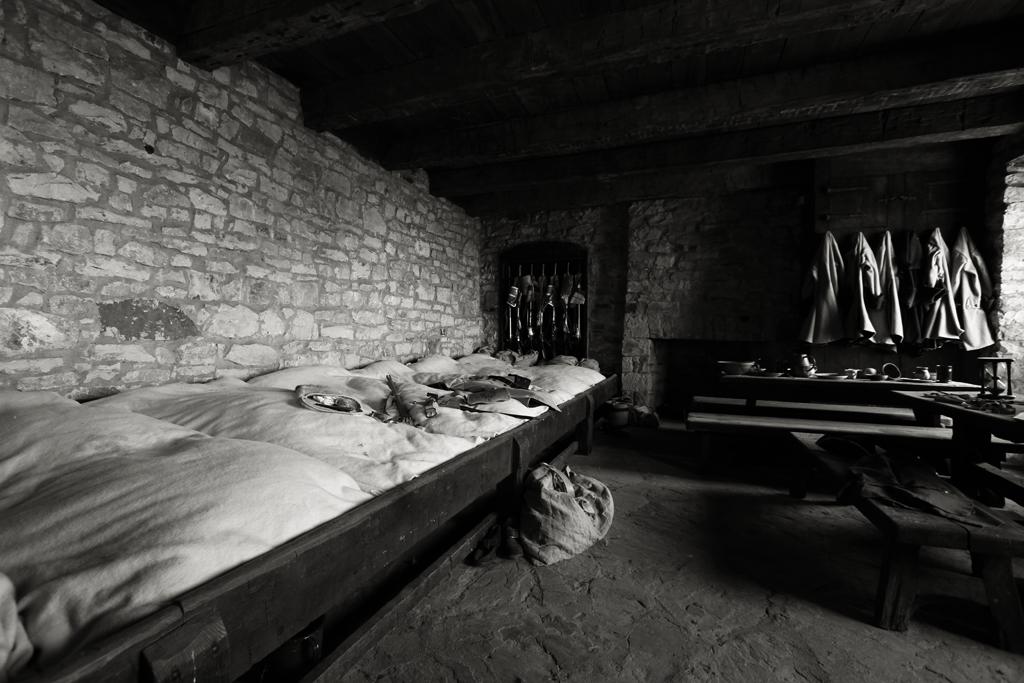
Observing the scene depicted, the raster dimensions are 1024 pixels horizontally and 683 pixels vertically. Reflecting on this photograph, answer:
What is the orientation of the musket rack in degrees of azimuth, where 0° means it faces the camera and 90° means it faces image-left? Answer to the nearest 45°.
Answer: approximately 0°

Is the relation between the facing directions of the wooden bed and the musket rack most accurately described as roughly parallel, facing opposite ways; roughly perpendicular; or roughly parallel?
roughly perpendicular

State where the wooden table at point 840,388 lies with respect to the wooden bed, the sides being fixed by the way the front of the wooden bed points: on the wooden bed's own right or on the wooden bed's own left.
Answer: on the wooden bed's own left

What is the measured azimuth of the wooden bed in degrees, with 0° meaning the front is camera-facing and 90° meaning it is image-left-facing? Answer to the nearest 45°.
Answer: approximately 315°

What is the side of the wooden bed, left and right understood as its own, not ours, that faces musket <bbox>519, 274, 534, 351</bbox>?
left

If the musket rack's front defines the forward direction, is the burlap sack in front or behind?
in front

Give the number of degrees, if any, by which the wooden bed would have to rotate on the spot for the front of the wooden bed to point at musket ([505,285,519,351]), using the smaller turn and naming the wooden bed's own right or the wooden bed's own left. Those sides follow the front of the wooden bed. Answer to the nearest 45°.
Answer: approximately 90° to the wooden bed's own left

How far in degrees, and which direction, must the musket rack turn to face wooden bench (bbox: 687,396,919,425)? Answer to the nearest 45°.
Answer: approximately 45° to its left
